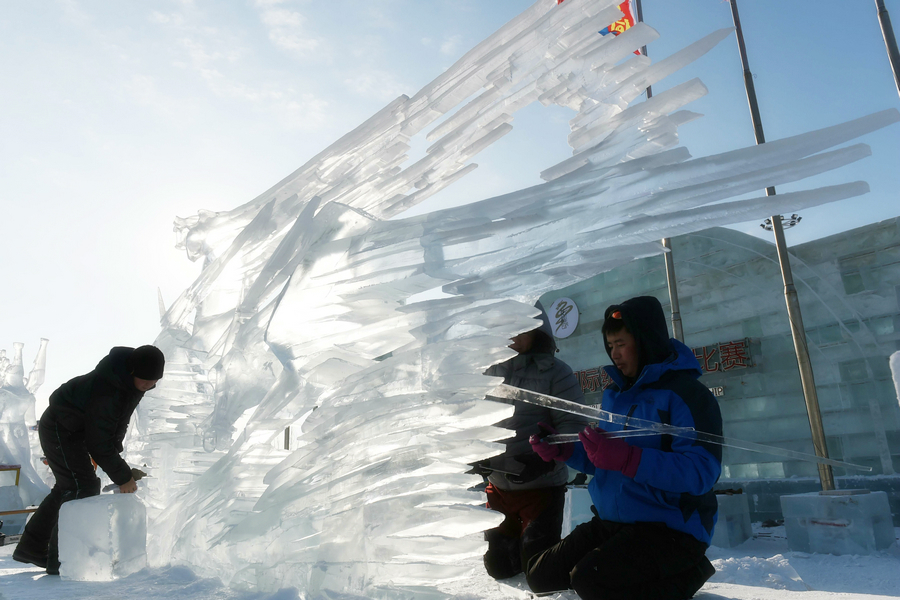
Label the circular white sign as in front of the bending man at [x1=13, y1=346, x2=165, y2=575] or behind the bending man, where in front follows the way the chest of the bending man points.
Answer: in front

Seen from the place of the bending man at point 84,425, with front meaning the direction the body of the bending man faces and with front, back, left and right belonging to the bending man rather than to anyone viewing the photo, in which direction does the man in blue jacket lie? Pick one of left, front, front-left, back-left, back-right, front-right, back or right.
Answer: front-right

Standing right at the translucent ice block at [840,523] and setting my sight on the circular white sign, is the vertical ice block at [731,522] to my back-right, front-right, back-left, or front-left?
front-left

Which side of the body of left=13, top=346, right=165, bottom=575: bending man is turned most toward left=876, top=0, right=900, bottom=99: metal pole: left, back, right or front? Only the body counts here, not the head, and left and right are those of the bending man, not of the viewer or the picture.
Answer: front

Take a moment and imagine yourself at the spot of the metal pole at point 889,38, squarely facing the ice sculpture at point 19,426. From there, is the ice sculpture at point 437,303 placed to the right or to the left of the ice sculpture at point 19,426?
left

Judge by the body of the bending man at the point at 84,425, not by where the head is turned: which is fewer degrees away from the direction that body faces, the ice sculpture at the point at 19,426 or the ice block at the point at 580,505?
the ice block

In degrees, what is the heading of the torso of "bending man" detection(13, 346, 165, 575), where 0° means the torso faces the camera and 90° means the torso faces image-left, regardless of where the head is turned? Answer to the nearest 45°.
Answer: approximately 270°

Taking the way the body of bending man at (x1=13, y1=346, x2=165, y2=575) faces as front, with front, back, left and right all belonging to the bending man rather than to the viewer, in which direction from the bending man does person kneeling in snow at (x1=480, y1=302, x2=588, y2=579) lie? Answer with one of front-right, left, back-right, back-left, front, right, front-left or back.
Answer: front-right

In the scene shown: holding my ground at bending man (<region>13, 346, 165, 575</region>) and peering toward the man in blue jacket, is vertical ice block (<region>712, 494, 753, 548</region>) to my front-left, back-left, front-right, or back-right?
front-left

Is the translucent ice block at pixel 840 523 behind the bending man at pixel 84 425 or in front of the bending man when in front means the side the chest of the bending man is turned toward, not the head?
in front

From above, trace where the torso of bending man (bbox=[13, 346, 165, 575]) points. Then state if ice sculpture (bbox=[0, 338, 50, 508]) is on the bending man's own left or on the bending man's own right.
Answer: on the bending man's own left
